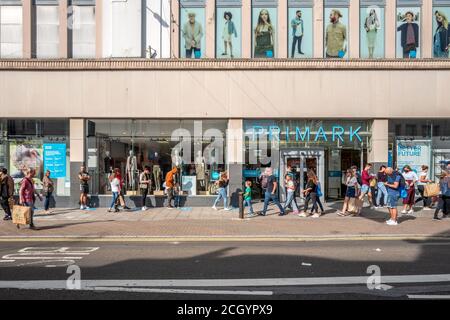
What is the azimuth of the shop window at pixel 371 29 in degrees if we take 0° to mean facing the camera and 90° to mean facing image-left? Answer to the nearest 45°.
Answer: approximately 0°

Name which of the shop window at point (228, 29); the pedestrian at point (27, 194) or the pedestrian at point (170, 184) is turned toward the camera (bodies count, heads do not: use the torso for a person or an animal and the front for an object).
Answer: the shop window

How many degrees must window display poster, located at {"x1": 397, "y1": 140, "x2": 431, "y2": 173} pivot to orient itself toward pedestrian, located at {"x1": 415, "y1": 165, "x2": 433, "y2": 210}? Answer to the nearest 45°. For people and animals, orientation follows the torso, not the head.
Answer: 0° — it already faces them
